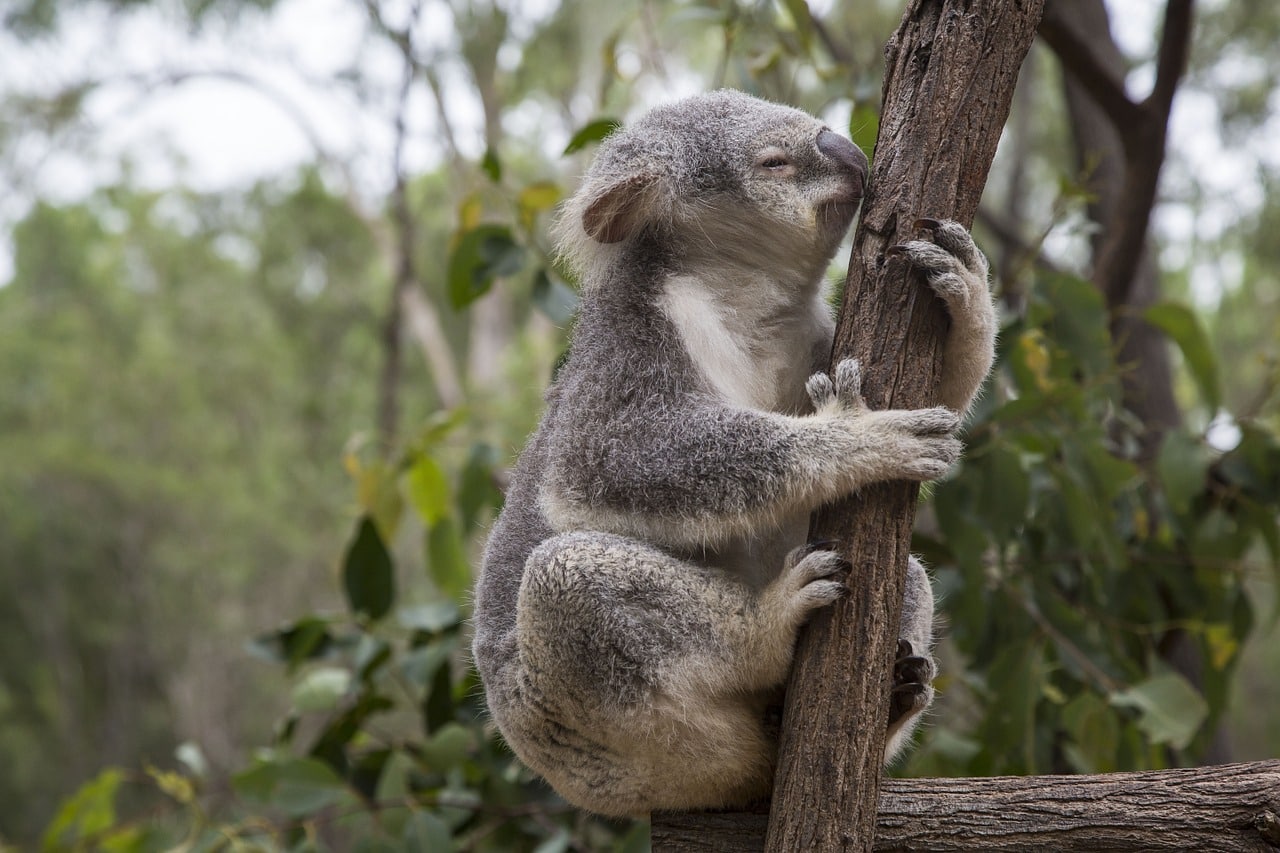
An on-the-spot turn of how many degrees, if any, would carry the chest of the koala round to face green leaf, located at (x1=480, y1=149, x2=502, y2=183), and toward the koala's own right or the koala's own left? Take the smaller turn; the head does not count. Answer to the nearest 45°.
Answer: approximately 135° to the koala's own left

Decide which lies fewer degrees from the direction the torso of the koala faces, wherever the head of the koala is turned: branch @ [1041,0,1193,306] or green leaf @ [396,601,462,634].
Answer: the branch

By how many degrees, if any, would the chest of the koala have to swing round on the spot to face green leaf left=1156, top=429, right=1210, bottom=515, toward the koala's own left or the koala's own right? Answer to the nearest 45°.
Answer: approximately 45° to the koala's own left

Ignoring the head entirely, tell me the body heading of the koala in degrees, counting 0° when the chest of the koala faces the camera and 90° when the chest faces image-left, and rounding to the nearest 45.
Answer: approximately 270°
